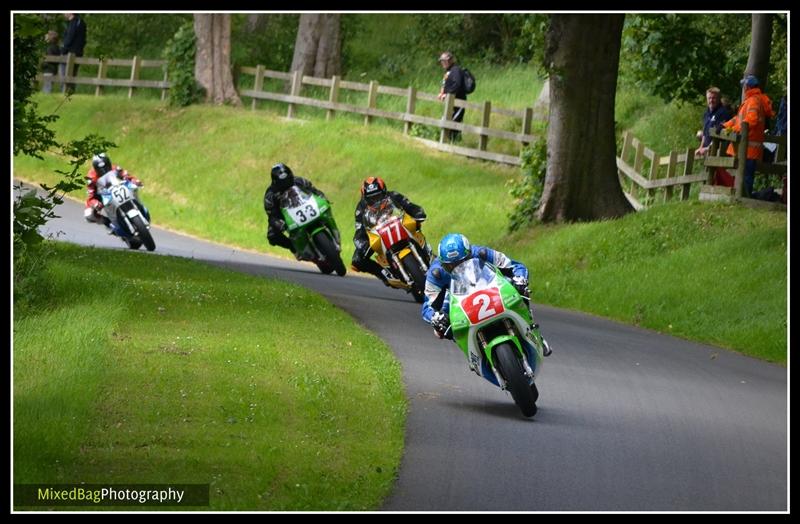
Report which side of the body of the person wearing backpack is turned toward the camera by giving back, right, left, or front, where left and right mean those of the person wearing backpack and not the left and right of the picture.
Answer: left

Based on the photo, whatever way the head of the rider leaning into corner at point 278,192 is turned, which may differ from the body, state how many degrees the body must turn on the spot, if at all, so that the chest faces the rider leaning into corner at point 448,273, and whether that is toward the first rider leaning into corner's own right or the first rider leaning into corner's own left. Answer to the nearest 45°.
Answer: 0° — they already face them

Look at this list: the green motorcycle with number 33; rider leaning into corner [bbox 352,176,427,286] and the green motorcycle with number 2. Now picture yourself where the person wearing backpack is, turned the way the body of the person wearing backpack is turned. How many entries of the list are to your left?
3

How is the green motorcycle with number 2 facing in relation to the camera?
toward the camera

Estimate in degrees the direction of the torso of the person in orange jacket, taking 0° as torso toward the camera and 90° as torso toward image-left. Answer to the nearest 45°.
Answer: approximately 90°

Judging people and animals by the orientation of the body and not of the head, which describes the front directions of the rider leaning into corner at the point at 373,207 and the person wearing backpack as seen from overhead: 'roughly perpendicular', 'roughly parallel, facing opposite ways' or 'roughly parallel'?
roughly perpendicular

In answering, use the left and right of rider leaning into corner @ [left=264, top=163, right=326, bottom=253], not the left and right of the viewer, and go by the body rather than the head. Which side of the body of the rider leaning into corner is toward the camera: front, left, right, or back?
front

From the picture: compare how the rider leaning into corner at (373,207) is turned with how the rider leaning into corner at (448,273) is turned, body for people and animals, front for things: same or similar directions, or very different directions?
same or similar directions

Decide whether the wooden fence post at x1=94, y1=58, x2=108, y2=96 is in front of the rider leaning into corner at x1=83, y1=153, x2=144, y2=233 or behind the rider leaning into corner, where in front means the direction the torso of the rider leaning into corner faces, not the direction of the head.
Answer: behind

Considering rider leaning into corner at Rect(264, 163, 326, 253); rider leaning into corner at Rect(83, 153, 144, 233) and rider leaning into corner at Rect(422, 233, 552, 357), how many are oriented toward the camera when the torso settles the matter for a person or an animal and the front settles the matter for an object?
3

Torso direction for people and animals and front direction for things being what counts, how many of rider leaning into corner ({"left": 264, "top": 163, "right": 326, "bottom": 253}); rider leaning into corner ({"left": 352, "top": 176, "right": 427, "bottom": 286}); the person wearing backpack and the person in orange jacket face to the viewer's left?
2

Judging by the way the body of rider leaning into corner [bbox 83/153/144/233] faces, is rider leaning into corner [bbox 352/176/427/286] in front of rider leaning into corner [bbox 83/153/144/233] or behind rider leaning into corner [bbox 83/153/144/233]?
in front

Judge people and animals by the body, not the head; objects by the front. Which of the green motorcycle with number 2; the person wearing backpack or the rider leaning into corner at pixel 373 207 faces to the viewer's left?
the person wearing backpack

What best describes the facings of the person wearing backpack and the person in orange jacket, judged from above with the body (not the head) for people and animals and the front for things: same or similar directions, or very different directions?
same or similar directions

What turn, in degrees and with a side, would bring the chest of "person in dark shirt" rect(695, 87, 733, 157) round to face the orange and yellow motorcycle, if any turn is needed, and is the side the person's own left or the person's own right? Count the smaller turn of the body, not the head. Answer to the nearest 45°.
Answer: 0° — they already face it

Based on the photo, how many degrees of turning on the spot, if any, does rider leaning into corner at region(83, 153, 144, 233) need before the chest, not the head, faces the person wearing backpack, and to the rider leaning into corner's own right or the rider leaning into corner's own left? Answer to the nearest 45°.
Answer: approximately 135° to the rider leaning into corner's own left

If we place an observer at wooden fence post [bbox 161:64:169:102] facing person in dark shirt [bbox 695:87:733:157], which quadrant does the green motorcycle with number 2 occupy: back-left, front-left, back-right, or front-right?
front-right

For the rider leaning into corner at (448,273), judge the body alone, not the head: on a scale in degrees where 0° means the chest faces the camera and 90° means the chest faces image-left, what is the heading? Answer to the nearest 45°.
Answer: approximately 0°

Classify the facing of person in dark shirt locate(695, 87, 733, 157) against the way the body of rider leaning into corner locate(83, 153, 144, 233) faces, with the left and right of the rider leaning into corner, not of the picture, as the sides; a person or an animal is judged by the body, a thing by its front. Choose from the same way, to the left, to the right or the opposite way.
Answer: to the right
